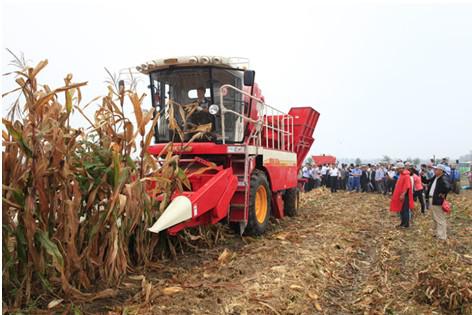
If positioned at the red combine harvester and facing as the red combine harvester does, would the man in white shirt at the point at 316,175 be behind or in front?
behind

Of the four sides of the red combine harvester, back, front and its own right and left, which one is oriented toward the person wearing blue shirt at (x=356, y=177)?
back

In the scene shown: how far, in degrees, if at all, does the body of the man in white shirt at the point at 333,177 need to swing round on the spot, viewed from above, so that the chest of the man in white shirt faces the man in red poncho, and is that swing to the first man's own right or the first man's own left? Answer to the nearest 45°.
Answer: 0° — they already face them

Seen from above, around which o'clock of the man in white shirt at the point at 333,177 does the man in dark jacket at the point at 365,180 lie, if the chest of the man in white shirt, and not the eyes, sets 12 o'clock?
The man in dark jacket is roughly at 9 o'clock from the man in white shirt.

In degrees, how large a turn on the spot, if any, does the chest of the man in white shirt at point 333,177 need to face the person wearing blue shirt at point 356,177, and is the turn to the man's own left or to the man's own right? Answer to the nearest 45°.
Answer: approximately 90° to the man's own left

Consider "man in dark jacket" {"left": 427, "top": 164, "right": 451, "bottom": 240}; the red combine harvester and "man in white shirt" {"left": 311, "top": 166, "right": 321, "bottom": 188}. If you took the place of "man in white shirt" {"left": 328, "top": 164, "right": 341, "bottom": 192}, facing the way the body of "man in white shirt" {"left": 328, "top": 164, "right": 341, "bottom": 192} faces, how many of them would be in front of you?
2

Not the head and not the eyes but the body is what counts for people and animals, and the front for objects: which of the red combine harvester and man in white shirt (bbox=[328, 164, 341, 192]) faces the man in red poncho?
the man in white shirt

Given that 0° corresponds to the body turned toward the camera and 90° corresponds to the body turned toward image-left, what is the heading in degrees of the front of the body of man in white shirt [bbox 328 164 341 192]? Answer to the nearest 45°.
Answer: approximately 0°

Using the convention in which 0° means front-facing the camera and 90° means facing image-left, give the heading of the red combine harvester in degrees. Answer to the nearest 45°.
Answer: approximately 45°
